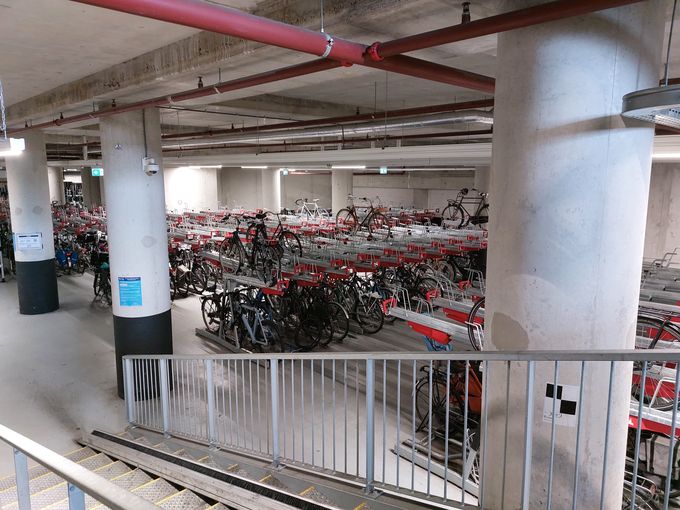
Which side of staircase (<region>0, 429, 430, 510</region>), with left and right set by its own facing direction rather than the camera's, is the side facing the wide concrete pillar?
back

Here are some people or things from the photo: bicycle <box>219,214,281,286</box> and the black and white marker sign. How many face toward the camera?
1

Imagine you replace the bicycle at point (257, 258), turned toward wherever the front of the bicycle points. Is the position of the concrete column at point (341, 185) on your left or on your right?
on your right

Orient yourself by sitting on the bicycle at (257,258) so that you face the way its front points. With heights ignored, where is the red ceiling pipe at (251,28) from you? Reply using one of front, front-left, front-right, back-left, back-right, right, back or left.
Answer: back-left

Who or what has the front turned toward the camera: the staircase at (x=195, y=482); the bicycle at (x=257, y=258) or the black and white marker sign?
the black and white marker sign

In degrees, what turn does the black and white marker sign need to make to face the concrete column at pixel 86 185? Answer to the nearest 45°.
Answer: approximately 135° to its right

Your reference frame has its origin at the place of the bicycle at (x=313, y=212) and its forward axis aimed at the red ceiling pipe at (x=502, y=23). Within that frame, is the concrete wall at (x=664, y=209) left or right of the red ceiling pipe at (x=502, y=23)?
left

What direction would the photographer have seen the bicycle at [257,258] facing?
facing away from the viewer and to the left of the viewer

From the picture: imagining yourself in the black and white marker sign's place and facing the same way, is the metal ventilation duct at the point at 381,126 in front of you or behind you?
behind

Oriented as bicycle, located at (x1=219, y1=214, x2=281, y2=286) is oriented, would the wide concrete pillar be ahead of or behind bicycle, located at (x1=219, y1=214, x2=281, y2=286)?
behind

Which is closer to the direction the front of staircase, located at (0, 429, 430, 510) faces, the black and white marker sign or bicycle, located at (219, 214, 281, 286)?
the bicycle

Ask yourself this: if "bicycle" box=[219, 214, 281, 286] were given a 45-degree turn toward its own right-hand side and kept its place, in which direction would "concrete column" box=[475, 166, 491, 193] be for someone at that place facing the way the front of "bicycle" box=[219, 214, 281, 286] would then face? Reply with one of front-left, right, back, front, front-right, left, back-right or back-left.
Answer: front-right
